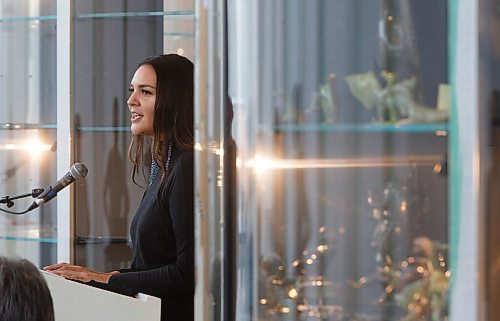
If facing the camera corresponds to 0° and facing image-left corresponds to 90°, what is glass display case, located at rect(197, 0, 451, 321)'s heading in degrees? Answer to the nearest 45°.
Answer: approximately 0°
